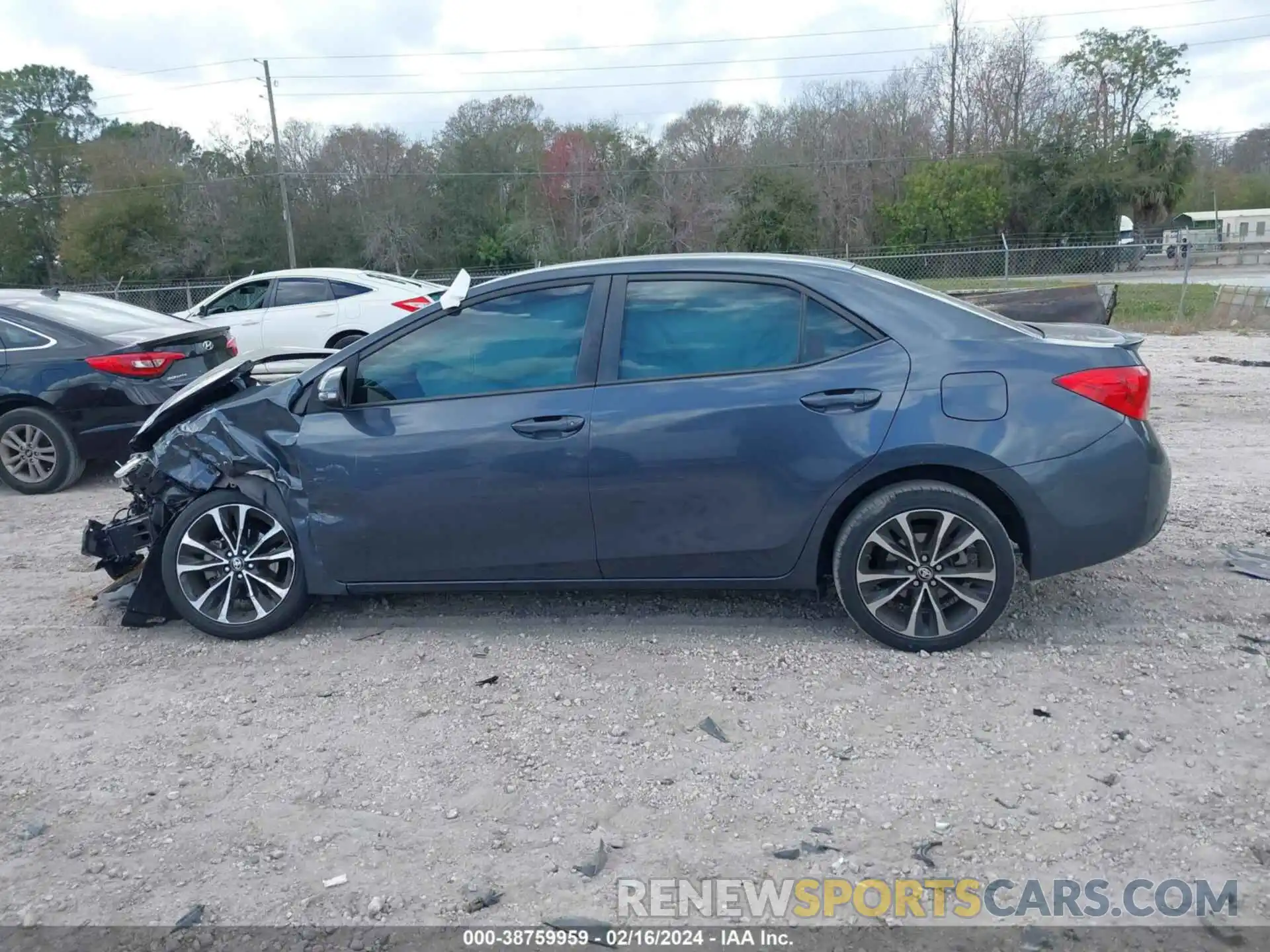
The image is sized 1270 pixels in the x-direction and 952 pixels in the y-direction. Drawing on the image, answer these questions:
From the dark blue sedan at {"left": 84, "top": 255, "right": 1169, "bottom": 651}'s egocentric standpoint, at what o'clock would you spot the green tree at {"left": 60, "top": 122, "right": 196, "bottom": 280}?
The green tree is roughly at 2 o'clock from the dark blue sedan.

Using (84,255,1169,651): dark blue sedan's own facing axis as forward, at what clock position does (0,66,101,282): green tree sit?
The green tree is roughly at 2 o'clock from the dark blue sedan.

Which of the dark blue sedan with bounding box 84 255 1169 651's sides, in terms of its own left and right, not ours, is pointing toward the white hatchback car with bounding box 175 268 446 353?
right

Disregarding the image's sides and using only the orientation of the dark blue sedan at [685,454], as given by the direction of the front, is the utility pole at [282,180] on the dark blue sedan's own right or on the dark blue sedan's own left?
on the dark blue sedan's own right

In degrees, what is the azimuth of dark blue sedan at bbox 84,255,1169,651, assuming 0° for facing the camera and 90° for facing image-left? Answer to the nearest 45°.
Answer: approximately 90°

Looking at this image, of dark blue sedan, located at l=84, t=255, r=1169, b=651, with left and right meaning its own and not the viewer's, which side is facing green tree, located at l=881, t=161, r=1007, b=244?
right

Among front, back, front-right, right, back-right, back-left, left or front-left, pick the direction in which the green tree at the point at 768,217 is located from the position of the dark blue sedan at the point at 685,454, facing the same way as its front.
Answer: right

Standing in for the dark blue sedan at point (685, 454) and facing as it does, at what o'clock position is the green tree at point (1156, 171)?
The green tree is roughly at 4 o'clock from the dark blue sedan.

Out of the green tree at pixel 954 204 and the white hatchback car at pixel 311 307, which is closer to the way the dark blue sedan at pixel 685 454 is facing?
the white hatchback car
